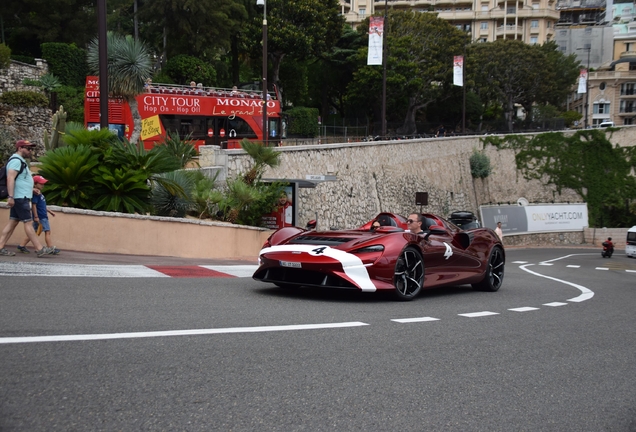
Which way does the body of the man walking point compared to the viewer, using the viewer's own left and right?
facing to the right of the viewer

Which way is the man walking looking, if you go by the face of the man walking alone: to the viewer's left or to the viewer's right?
to the viewer's right

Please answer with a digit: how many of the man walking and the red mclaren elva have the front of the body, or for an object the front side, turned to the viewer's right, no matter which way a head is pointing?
1

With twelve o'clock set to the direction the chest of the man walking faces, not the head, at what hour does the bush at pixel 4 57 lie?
The bush is roughly at 9 o'clock from the man walking.

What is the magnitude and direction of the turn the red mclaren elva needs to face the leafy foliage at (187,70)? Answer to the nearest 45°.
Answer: approximately 135° to its right

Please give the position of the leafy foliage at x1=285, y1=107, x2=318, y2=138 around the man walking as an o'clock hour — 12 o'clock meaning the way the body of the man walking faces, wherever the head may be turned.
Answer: The leafy foliage is roughly at 10 o'clock from the man walking.

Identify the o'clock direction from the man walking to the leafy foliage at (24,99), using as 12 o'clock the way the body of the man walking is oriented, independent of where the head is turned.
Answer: The leafy foliage is roughly at 9 o'clock from the man walking.

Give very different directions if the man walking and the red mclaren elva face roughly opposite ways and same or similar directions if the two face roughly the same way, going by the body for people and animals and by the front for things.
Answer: very different directions

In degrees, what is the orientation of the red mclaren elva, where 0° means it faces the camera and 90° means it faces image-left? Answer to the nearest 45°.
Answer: approximately 45°
